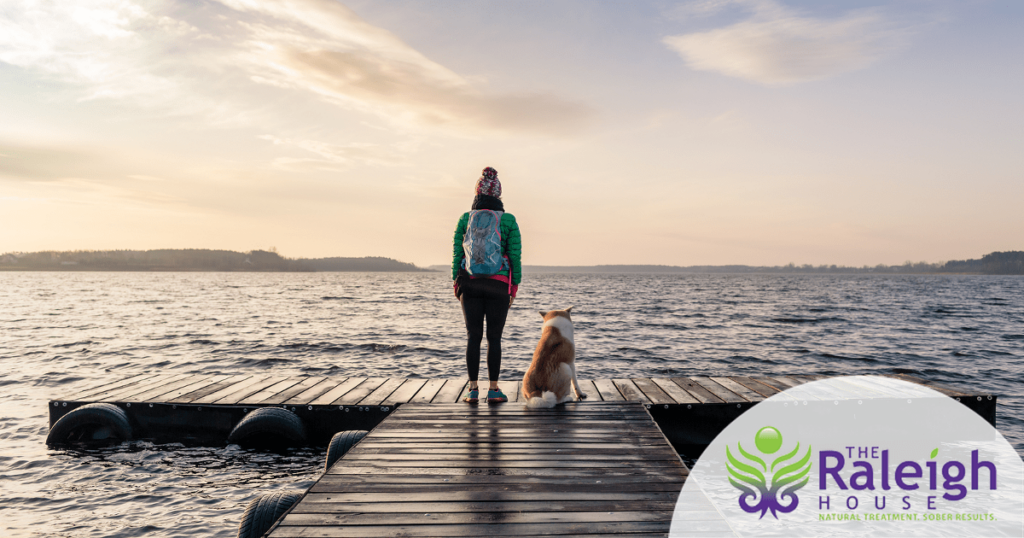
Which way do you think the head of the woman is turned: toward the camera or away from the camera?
away from the camera

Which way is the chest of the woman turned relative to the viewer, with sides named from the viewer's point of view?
facing away from the viewer
